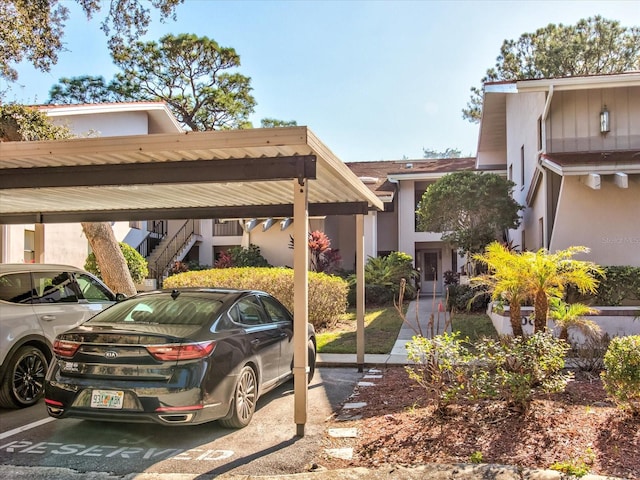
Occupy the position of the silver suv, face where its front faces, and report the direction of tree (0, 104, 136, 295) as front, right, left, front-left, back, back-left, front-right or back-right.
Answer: front-left

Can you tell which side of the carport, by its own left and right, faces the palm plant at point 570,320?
left

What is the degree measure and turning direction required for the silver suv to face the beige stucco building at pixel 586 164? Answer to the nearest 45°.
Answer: approximately 45° to its right

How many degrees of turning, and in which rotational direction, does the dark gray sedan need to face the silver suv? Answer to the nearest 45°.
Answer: approximately 90° to its left

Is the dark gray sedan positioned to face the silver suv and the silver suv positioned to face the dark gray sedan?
no

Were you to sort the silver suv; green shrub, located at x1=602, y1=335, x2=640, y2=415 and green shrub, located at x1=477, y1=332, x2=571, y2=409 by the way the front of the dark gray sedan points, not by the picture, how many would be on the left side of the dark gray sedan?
1

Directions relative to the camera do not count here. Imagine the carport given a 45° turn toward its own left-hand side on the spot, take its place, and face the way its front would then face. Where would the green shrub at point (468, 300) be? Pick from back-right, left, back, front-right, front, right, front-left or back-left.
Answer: left

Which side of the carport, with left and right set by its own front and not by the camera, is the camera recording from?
front

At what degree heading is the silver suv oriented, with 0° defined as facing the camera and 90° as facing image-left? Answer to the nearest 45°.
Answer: approximately 225°

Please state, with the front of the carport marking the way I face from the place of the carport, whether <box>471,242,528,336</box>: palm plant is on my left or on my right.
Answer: on my left

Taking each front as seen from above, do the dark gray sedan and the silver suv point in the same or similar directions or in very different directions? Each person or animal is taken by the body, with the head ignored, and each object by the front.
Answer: same or similar directions

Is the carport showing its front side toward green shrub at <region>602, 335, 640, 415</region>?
no

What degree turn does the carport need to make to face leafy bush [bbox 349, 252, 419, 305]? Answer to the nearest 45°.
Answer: approximately 135° to its left

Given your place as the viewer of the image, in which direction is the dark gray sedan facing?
facing away from the viewer and to the right of the viewer

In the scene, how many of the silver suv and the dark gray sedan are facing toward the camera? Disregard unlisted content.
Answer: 0
